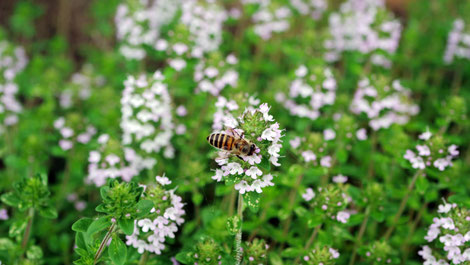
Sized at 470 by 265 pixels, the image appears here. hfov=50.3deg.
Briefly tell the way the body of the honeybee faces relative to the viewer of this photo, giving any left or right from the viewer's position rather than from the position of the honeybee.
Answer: facing to the right of the viewer

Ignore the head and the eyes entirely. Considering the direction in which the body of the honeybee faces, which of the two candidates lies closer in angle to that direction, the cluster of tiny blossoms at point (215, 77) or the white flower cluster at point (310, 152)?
the white flower cluster

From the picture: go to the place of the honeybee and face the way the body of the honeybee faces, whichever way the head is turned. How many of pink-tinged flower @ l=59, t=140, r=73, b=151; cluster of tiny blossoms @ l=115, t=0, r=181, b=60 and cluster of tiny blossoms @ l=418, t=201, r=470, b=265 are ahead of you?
1

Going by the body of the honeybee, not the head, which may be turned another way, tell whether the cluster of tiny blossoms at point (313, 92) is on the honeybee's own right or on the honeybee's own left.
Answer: on the honeybee's own left

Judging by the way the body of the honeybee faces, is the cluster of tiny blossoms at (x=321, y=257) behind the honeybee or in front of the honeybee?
in front

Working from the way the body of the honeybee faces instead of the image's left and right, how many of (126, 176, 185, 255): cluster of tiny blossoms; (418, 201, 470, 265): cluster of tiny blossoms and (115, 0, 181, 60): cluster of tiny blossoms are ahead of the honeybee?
1

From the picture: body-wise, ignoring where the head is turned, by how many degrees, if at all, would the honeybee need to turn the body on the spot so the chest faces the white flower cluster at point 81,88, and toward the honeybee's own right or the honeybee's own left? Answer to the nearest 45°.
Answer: approximately 135° to the honeybee's own left

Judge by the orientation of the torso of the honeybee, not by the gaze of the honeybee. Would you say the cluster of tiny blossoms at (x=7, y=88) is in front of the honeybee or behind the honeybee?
behind

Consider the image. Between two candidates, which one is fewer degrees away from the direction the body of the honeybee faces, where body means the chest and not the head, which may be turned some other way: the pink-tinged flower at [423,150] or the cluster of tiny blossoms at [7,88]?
the pink-tinged flower

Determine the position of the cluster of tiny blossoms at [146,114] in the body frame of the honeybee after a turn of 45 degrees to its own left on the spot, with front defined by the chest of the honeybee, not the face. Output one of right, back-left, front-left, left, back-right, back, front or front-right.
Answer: left

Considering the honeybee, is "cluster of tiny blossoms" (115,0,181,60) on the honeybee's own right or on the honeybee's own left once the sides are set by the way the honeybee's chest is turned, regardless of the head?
on the honeybee's own left
